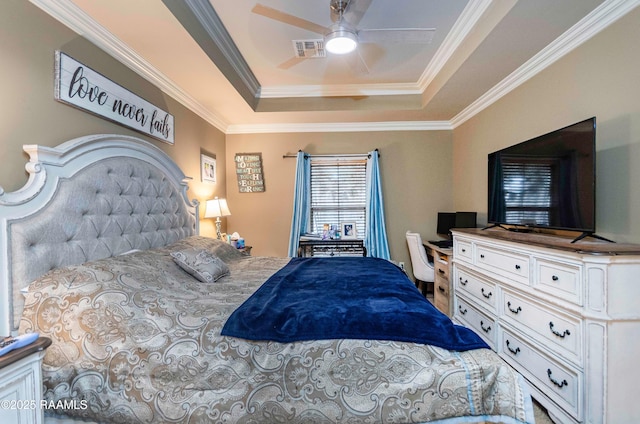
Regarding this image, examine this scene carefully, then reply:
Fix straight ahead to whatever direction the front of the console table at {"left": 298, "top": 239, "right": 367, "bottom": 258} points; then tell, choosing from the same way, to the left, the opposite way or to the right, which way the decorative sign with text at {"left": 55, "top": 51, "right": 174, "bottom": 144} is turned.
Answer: to the left

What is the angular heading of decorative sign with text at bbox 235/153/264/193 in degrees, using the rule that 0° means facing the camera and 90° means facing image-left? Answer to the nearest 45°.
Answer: approximately 0°

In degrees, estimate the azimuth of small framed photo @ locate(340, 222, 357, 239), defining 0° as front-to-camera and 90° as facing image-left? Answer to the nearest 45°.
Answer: approximately 0°

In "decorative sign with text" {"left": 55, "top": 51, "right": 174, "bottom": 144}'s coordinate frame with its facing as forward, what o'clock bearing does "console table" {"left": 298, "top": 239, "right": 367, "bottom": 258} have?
The console table is roughly at 10 o'clock from the decorative sign with text.

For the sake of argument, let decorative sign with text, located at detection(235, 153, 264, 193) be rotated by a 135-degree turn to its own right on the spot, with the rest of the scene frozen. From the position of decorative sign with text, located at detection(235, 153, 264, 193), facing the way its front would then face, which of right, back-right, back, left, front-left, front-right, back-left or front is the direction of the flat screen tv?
back

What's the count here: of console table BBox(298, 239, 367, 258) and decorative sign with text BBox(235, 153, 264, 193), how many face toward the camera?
2

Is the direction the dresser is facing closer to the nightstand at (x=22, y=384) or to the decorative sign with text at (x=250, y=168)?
the nightstand

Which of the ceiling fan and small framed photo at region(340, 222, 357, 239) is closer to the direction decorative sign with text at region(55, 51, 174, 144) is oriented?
the ceiling fan

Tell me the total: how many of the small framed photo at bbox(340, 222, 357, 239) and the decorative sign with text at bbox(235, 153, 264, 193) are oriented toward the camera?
2

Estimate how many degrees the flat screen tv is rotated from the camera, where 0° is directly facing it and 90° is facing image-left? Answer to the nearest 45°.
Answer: approximately 45°

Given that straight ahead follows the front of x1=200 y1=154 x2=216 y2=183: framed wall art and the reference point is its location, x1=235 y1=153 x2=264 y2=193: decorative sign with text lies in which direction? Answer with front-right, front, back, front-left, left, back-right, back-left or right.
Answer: left

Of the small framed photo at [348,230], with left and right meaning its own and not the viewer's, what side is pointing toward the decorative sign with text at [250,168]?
right

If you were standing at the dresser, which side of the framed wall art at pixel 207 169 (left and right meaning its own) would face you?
front

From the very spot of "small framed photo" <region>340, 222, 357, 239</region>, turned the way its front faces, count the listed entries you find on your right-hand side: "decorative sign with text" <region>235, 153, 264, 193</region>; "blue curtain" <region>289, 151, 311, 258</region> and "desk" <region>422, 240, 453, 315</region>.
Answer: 2

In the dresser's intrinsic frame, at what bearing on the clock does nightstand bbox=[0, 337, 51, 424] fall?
The nightstand is roughly at 12 o'clock from the dresser.
